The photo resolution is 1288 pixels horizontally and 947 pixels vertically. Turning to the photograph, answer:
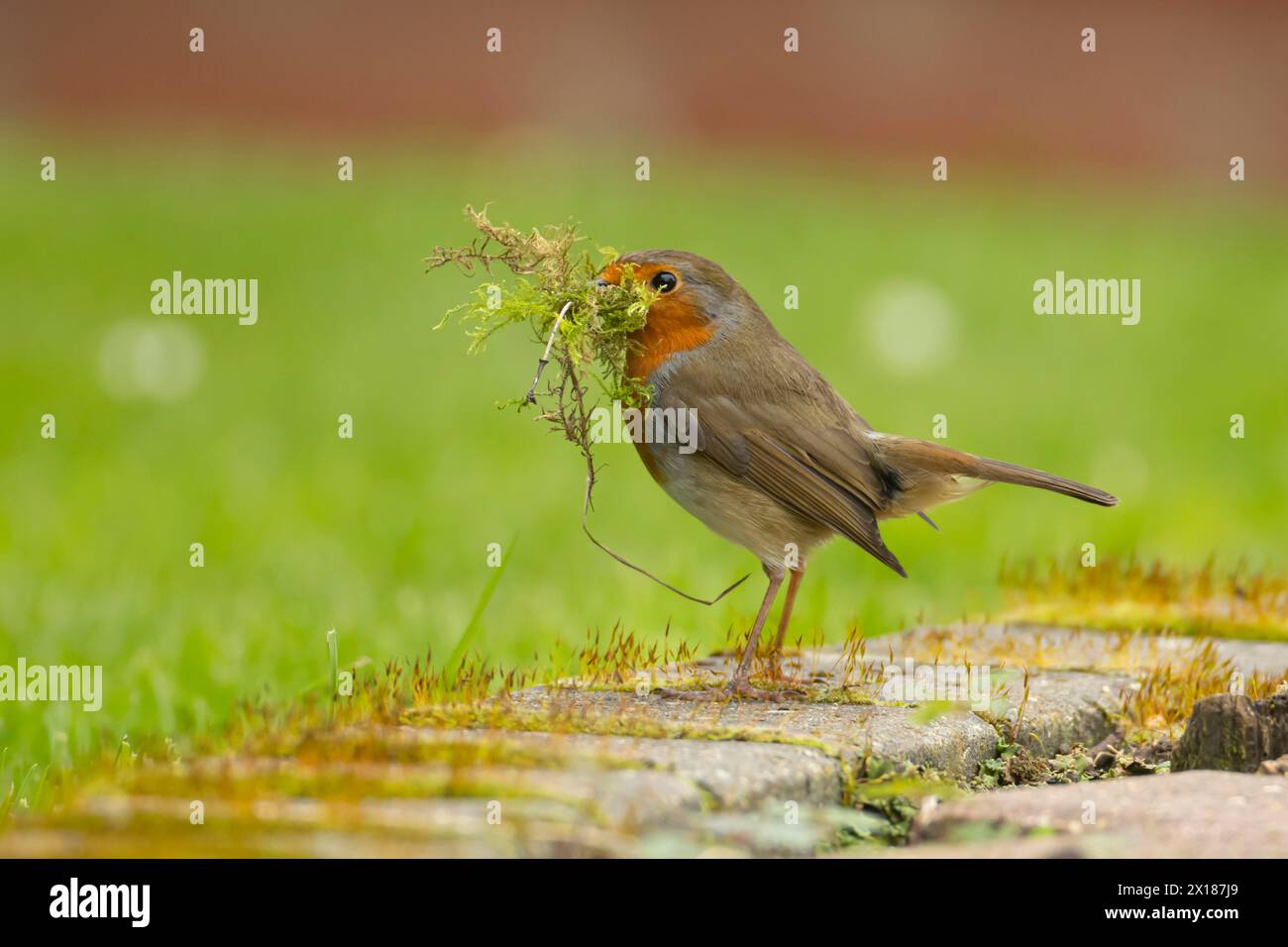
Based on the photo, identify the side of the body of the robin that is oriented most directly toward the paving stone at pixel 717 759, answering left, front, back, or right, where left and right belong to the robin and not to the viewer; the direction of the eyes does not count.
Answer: left

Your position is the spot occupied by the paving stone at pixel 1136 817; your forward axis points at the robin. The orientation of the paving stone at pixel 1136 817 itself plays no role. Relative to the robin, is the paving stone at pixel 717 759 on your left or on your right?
left

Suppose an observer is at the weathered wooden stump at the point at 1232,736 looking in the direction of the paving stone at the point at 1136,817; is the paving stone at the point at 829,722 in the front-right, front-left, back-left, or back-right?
front-right

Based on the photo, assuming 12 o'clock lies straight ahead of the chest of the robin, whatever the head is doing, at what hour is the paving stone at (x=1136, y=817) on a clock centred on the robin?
The paving stone is roughly at 8 o'clock from the robin.

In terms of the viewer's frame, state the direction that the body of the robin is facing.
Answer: to the viewer's left

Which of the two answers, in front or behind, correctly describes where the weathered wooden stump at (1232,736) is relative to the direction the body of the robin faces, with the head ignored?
behind

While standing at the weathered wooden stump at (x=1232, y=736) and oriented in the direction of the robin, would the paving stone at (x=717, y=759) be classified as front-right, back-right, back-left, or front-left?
front-left

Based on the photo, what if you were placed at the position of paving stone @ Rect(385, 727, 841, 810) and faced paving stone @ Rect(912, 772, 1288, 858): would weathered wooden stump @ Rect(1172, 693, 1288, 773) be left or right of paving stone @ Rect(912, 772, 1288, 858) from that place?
left
